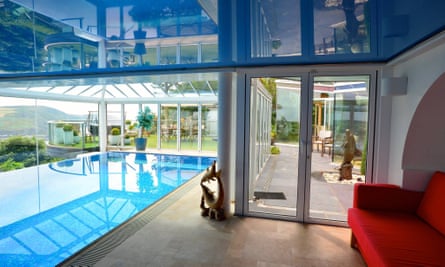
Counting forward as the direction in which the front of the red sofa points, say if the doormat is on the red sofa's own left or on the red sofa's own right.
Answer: on the red sofa's own right

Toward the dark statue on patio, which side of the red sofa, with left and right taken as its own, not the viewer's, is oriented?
right

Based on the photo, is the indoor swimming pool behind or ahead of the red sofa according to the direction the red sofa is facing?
ahead

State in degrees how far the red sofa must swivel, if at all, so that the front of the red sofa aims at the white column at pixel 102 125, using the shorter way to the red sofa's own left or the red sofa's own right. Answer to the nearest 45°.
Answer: approximately 45° to the red sofa's own right

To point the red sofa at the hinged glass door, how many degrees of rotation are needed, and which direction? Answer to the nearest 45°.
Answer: approximately 90° to its right

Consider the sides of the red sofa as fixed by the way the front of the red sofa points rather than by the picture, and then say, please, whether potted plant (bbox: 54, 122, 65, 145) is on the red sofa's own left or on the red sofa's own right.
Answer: on the red sofa's own right

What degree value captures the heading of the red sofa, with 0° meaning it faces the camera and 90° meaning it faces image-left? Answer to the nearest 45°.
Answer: approximately 45°

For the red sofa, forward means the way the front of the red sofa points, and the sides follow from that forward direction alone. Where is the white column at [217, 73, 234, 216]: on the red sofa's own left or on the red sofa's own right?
on the red sofa's own right

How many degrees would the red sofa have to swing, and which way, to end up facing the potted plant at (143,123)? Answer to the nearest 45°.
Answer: approximately 90° to its right

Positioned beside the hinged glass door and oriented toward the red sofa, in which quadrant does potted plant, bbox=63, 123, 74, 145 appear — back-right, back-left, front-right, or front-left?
back-right

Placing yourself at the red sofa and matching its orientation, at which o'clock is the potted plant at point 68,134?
The potted plant is roughly at 2 o'clock from the red sofa.

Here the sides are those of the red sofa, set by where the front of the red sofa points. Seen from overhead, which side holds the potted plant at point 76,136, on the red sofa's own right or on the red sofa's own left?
on the red sofa's own right
